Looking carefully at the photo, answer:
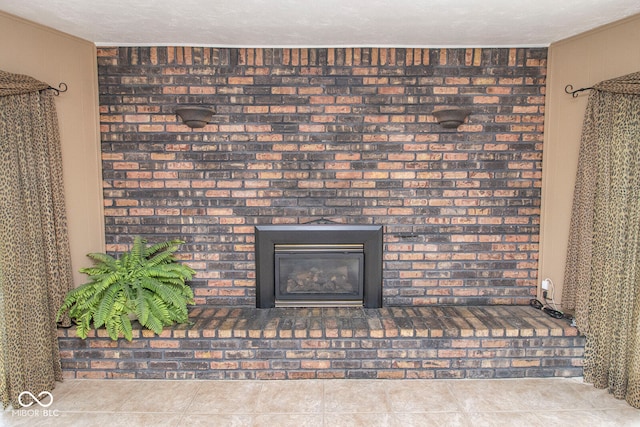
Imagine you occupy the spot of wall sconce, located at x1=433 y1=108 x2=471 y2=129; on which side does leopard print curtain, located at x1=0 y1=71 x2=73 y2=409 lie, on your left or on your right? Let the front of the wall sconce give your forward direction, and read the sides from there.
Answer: on your right

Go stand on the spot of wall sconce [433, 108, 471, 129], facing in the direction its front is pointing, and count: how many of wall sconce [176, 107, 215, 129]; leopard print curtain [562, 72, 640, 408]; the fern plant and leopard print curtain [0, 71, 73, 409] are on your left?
1

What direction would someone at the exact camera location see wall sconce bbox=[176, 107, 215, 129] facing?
facing the viewer

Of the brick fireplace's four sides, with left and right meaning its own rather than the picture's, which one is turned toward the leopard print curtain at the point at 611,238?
left

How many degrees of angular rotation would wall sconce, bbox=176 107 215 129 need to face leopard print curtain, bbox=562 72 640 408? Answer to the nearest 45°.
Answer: approximately 45° to its left

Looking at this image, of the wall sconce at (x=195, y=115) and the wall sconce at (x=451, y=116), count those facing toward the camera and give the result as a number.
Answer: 2

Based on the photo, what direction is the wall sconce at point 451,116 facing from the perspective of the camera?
toward the camera

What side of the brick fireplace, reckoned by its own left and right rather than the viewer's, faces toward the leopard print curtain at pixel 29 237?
right

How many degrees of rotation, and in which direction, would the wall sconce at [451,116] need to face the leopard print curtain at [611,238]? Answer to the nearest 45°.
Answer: approximately 90° to its left

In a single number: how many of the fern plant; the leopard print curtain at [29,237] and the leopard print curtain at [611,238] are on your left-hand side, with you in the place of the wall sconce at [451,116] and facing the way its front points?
1
